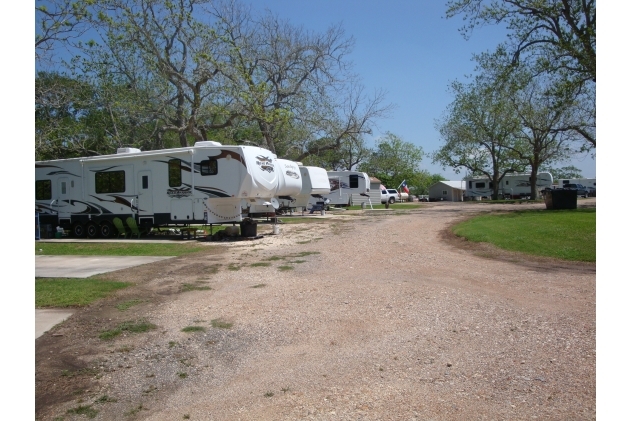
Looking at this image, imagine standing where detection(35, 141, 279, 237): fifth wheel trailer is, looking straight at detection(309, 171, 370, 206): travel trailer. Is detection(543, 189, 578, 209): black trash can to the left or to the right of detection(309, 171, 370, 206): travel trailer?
right

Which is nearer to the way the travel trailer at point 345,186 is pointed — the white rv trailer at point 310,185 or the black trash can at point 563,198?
the black trash can
